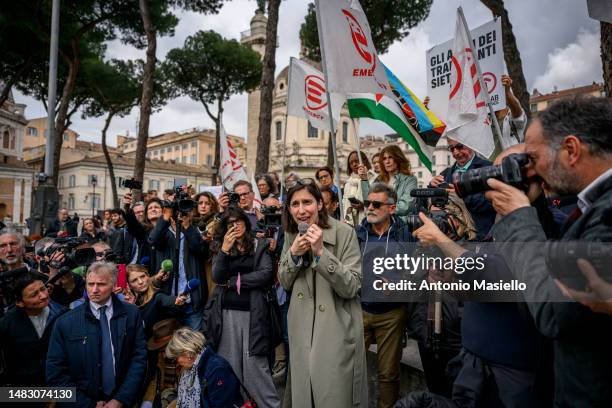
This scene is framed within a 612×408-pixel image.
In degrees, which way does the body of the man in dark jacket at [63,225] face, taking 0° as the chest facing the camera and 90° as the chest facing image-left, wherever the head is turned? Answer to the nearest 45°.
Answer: approximately 0°

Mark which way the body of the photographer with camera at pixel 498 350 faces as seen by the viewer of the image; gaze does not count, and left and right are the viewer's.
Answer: facing to the left of the viewer

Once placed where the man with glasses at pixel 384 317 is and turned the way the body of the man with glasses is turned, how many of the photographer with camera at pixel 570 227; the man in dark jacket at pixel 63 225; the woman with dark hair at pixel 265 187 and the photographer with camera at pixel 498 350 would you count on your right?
2

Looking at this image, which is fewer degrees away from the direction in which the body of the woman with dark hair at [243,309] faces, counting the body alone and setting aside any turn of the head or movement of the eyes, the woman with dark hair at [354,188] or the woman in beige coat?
the woman in beige coat

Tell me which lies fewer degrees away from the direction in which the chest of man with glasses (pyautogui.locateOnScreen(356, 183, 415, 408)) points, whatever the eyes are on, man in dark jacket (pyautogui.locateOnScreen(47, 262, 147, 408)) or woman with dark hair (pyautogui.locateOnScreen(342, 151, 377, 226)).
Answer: the man in dark jacket

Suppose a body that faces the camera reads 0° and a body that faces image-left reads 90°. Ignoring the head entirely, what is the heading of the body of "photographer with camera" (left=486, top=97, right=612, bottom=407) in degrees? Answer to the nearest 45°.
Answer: approximately 90°

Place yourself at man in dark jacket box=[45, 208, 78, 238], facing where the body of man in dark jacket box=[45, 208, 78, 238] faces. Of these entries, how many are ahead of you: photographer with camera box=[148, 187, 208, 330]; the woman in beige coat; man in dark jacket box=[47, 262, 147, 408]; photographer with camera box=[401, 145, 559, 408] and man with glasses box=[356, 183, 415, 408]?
5

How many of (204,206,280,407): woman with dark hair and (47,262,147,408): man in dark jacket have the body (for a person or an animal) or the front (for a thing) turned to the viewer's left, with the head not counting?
0
